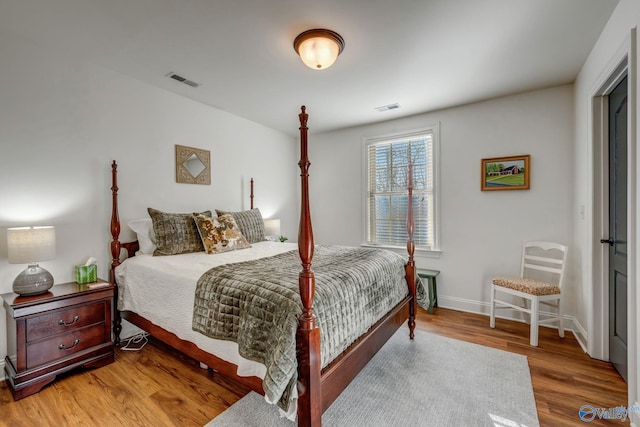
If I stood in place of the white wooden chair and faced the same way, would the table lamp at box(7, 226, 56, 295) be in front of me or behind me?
in front

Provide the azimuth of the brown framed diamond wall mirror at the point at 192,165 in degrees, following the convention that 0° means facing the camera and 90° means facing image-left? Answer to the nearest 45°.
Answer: approximately 315°

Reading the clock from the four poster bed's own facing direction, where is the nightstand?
The nightstand is roughly at 5 o'clock from the four poster bed.

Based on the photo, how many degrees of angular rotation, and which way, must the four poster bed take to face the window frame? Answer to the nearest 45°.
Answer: approximately 90° to its left

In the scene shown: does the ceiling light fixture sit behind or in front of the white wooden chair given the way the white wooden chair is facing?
in front

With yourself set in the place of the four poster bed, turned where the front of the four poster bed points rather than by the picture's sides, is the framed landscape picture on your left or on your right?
on your left

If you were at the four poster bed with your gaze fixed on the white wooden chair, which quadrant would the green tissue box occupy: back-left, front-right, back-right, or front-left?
back-left

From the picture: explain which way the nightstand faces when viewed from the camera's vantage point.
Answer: facing the viewer and to the right of the viewer

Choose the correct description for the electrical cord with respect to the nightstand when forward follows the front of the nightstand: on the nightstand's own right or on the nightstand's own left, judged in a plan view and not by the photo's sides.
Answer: on the nightstand's own left
